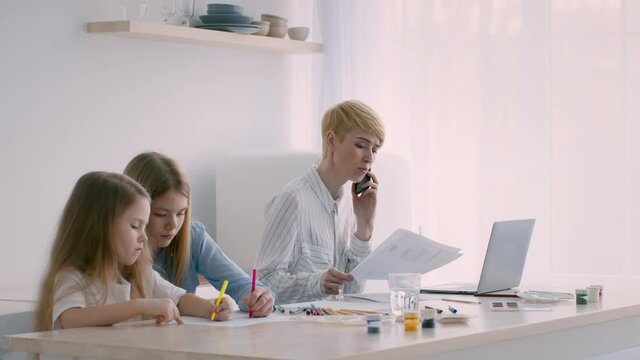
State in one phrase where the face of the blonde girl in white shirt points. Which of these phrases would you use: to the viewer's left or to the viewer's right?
to the viewer's right

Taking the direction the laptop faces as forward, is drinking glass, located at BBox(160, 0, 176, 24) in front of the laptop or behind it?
in front

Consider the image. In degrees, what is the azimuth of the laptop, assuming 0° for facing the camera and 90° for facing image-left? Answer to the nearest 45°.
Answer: approximately 135°

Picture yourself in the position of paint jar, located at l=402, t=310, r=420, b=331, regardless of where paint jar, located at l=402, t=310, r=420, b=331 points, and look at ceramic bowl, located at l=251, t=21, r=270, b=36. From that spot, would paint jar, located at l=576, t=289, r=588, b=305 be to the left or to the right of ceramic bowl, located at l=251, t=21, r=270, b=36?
right

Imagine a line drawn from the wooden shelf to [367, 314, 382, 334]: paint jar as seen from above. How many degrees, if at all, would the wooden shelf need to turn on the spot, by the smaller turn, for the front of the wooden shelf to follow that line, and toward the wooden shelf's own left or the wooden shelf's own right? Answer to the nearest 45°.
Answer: approximately 45° to the wooden shelf's own right

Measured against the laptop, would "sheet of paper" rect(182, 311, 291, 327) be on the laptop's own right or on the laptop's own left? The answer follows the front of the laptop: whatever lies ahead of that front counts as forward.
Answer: on the laptop's own left

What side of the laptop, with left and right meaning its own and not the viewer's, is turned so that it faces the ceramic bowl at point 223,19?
front

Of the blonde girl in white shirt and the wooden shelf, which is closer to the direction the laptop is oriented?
the wooden shelf

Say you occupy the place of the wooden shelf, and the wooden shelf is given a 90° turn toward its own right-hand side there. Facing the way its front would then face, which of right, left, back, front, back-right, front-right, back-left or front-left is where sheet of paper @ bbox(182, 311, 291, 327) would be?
front-left

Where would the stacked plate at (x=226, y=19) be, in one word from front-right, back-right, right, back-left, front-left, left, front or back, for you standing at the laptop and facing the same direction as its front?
front

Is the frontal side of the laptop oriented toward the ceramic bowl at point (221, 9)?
yes

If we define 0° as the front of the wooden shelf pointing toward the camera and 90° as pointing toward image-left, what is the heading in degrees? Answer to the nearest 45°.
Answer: approximately 315°
